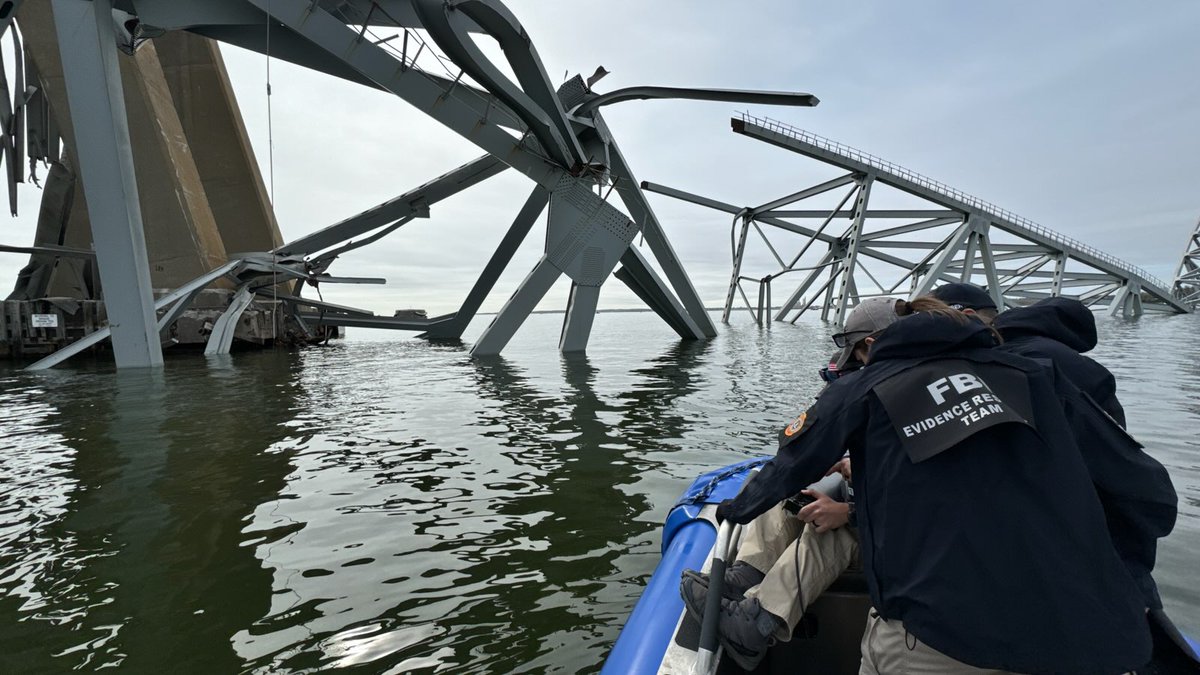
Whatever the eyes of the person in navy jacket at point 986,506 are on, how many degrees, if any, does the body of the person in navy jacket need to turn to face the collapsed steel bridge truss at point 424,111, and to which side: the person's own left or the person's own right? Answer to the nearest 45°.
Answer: approximately 45° to the person's own left

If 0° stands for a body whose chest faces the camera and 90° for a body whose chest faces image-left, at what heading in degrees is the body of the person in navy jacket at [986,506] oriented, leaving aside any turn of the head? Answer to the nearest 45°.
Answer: approximately 180°
